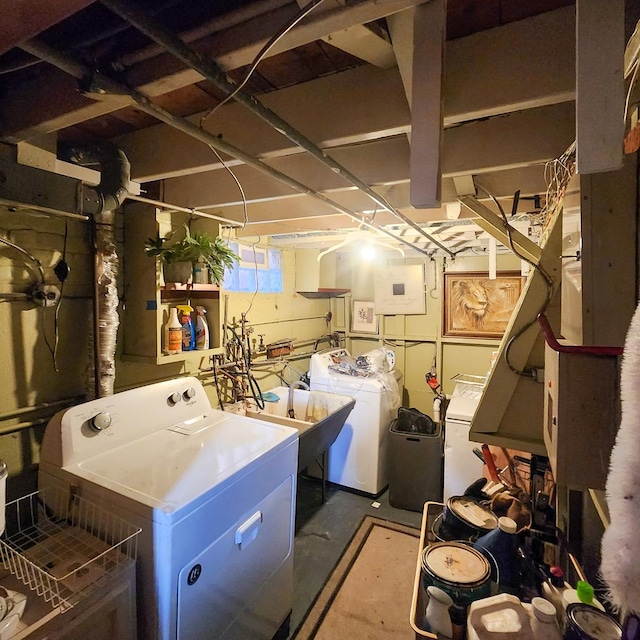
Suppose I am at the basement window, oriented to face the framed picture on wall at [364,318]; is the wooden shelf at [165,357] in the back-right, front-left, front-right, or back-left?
back-right

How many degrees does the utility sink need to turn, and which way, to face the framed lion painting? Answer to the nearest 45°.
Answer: approximately 90° to its left

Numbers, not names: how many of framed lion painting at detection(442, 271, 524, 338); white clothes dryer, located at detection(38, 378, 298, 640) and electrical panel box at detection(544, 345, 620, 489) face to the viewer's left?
1

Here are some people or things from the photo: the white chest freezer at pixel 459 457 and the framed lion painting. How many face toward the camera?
2

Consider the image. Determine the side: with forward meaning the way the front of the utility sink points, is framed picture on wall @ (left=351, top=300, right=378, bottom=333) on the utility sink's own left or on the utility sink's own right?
on the utility sink's own left

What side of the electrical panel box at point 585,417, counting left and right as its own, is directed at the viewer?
left

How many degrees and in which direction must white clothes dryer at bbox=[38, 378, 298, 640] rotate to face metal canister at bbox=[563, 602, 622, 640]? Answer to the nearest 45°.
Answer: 0° — it already faces it
